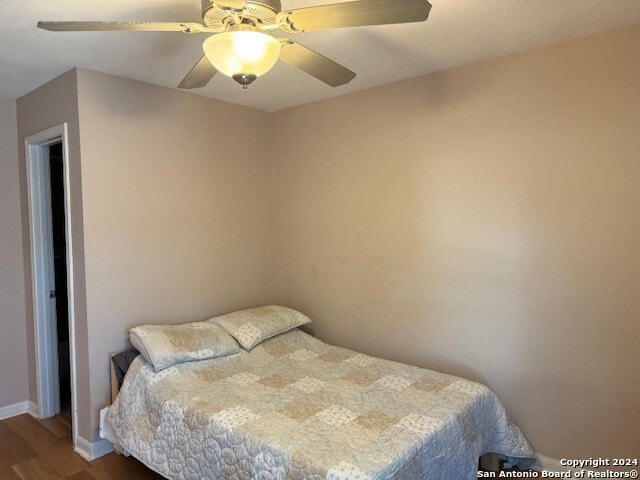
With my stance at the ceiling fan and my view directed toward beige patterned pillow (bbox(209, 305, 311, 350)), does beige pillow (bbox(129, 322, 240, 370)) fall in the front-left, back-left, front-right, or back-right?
front-left
